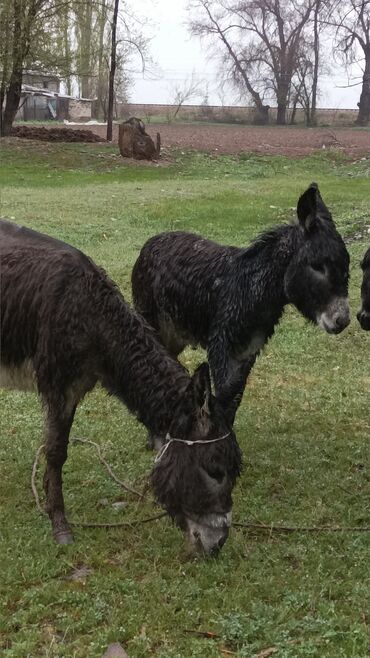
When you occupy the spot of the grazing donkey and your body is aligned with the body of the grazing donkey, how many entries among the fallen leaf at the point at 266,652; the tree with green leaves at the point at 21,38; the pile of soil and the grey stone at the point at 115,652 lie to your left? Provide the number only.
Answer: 2

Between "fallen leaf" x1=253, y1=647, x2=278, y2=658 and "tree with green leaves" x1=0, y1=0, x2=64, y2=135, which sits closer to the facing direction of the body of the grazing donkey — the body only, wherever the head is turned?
the fallen leaf

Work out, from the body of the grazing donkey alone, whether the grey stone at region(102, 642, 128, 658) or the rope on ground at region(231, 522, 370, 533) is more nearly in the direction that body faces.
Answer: the rope on ground

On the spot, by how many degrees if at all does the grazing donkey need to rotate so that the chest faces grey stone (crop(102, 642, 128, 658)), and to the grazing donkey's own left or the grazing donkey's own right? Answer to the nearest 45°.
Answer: approximately 90° to the grazing donkey's own right

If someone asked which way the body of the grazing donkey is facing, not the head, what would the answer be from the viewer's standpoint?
to the viewer's right

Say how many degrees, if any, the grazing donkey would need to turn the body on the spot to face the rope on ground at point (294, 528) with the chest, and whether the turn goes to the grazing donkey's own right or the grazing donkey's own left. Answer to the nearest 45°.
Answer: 0° — it already faces it

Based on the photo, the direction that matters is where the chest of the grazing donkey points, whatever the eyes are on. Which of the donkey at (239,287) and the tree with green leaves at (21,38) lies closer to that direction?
the donkey

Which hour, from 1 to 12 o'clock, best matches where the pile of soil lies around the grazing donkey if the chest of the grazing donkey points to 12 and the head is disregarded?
The pile of soil is roughly at 9 o'clock from the grazing donkey.

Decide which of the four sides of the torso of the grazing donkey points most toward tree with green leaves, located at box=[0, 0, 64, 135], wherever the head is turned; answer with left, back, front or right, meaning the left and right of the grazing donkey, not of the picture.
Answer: left

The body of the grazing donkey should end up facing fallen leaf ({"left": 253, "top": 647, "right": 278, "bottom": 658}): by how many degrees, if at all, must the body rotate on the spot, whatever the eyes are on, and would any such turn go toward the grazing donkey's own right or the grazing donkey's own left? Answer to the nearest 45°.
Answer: approximately 45° to the grazing donkey's own right
